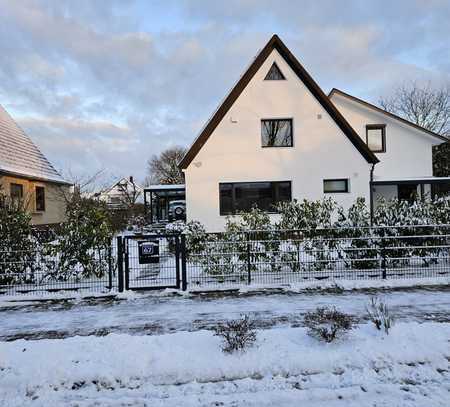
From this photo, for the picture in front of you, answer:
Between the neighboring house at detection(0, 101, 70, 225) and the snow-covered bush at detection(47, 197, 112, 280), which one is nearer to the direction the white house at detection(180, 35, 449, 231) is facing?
the snow-covered bush

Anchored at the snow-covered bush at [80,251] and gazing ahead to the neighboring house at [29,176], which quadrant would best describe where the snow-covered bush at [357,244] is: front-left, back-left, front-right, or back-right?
back-right

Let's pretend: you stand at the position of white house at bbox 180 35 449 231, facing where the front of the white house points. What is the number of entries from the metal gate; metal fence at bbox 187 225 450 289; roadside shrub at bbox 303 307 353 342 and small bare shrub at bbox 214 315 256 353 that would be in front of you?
4

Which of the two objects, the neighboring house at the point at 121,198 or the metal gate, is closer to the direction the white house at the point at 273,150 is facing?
the metal gate

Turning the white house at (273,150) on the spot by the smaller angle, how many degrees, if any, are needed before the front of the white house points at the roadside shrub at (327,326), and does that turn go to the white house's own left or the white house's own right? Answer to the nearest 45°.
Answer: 0° — it already faces it

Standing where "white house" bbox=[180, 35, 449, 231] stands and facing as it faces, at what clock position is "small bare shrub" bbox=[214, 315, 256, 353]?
The small bare shrub is roughly at 12 o'clock from the white house.

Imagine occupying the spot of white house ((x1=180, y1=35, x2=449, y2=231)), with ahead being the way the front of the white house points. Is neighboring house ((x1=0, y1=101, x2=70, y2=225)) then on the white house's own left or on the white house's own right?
on the white house's own right

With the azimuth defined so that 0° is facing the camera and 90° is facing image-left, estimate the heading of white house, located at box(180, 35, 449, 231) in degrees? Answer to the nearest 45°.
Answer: approximately 0°
